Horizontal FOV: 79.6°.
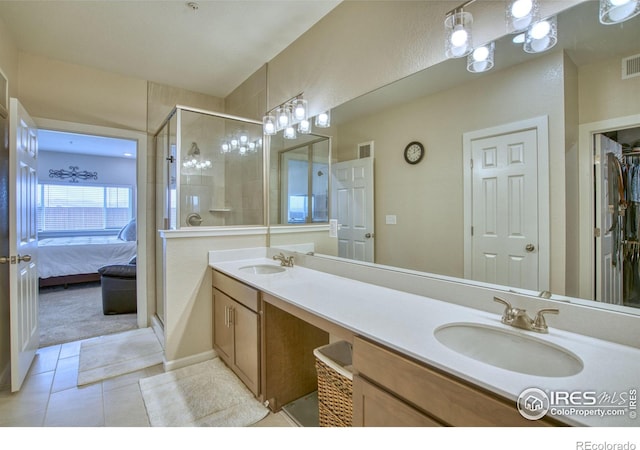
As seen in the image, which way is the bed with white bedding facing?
to the viewer's left

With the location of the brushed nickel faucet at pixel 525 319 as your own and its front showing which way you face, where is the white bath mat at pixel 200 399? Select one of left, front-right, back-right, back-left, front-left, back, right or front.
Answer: front-right

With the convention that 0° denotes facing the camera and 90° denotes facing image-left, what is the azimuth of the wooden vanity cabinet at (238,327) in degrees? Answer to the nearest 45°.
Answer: approximately 45°
